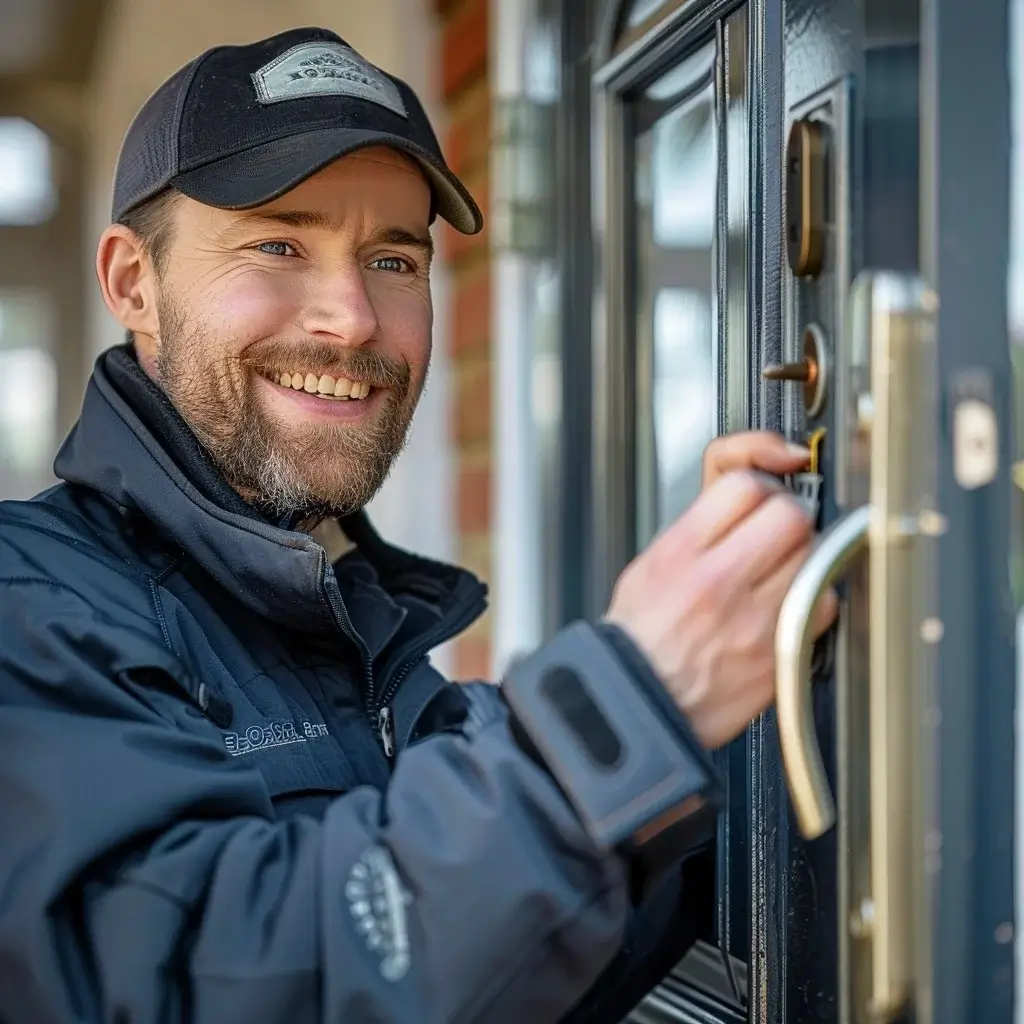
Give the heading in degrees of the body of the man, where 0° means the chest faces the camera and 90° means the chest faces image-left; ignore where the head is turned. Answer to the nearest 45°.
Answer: approximately 315°
